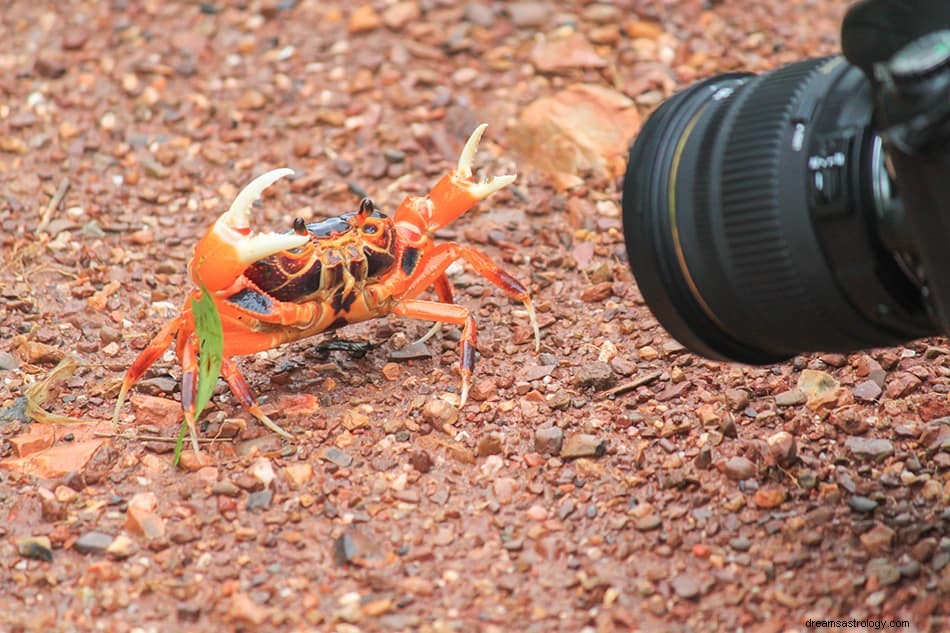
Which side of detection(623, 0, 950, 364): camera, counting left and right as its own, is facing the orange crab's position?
front

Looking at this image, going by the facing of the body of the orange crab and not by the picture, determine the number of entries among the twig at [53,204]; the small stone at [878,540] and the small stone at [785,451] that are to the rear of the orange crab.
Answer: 1

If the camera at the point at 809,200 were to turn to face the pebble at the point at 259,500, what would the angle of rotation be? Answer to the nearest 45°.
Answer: approximately 45° to its left

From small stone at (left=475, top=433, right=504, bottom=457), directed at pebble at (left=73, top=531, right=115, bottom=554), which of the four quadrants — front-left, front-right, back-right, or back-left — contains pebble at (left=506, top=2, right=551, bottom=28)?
back-right

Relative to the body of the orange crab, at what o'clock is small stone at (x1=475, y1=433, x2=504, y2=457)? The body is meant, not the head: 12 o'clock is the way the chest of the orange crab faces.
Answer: The small stone is roughly at 12 o'clock from the orange crab.

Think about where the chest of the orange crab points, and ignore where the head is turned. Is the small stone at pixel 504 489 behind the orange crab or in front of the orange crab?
in front

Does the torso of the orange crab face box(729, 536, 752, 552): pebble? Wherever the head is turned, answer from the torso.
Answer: yes

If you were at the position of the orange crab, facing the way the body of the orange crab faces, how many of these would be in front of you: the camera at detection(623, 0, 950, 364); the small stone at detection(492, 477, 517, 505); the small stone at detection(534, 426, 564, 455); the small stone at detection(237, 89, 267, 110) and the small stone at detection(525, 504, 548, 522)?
4

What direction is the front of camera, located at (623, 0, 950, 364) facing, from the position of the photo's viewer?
facing away from the viewer and to the left of the viewer
